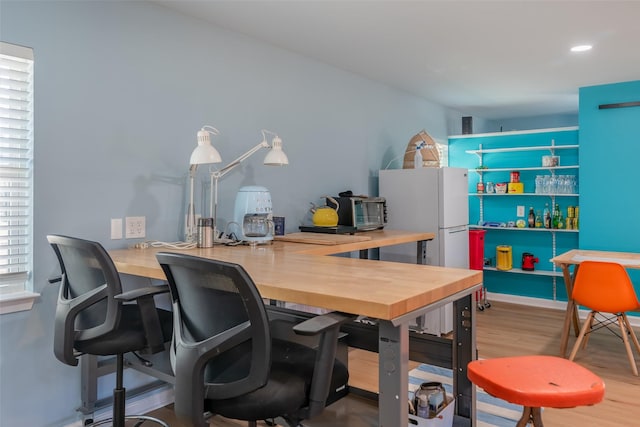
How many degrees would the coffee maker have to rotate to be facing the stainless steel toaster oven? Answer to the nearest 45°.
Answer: approximately 90° to its left

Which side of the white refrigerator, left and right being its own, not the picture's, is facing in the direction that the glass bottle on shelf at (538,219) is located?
left

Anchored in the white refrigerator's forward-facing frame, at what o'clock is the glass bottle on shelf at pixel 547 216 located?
The glass bottle on shelf is roughly at 9 o'clock from the white refrigerator.

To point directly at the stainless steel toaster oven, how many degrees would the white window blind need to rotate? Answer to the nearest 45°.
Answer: approximately 45° to its left

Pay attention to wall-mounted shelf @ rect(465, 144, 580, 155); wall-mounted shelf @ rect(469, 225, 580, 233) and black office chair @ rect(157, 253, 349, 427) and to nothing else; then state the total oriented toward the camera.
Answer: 2

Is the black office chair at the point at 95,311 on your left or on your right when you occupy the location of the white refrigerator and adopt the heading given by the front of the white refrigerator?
on your right

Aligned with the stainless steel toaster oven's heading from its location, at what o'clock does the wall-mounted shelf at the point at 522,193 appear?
The wall-mounted shelf is roughly at 9 o'clock from the stainless steel toaster oven.
